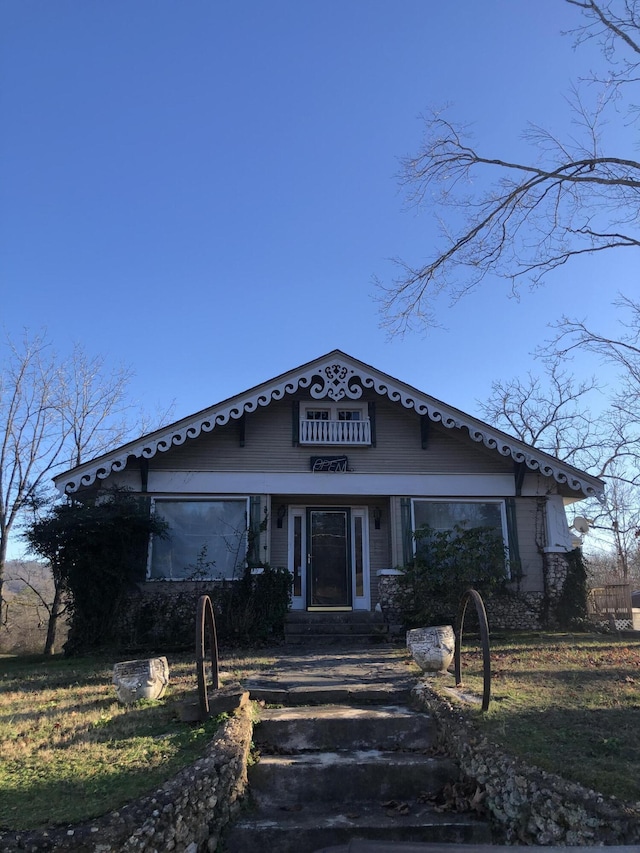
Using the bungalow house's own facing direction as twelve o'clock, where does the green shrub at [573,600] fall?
The green shrub is roughly at 9 o'clock from the bungalow house.

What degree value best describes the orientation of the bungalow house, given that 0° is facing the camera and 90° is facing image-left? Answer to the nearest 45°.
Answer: approximately 0°

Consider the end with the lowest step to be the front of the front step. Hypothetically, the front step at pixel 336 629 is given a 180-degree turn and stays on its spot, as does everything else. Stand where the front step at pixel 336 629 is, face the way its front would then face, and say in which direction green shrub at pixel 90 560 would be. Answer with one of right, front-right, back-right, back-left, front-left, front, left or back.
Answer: left

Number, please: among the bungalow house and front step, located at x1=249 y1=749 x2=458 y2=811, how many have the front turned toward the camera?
2

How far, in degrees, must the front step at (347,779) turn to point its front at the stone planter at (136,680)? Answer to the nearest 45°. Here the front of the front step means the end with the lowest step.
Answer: approximately 135° to its right

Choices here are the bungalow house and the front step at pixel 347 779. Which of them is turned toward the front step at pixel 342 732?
the bungalow house

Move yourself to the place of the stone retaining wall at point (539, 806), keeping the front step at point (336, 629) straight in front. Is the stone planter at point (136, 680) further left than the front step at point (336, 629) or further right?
left

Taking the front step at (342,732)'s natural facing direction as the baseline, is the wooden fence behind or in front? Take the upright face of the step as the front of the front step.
behind

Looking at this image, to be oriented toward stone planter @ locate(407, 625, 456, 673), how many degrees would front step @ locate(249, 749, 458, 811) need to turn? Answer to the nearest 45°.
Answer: approximately 180°

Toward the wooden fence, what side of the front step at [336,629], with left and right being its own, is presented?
left

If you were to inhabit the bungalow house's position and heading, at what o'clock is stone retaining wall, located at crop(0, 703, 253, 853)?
The stone retaining wall is roughly at 12 o'clock from the bungalow house.

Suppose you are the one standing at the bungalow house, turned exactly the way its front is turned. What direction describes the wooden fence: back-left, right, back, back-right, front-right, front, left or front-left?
left
